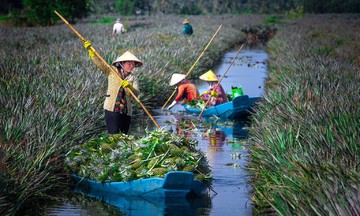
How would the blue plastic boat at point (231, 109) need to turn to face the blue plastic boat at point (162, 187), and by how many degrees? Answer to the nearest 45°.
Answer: approximately 90° to its right

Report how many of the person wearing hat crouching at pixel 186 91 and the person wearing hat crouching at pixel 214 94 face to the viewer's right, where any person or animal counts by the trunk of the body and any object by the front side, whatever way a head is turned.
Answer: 0

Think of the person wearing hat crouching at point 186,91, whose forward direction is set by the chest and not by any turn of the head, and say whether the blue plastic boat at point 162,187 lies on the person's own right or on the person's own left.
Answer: on the person's own left

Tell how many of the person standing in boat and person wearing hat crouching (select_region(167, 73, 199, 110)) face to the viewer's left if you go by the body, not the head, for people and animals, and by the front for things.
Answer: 1

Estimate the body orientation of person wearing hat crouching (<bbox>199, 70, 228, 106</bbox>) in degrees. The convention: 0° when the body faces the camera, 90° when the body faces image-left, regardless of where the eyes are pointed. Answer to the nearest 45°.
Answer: approximately 45°

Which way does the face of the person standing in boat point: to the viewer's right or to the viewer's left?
to the viewer's right

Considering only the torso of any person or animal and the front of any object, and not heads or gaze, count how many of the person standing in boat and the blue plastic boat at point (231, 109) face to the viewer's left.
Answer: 0

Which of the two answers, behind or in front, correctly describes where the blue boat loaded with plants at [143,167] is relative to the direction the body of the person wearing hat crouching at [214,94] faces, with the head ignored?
in front

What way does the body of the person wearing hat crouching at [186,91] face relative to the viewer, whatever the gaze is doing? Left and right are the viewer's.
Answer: facing to the left of the viewer

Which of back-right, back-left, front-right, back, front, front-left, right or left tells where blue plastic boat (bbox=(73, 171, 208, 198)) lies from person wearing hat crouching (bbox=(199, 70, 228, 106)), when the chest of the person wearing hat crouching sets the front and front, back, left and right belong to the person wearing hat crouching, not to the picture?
front-left

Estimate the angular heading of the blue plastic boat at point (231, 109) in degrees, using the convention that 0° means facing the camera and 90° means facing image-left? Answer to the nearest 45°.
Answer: approximately 270°

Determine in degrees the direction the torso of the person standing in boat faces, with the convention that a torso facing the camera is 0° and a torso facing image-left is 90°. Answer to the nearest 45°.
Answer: approximately 315°

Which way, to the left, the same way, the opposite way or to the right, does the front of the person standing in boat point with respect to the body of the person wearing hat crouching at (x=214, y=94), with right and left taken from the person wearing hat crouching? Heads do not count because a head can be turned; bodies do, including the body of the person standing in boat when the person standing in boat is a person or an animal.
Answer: to the left
